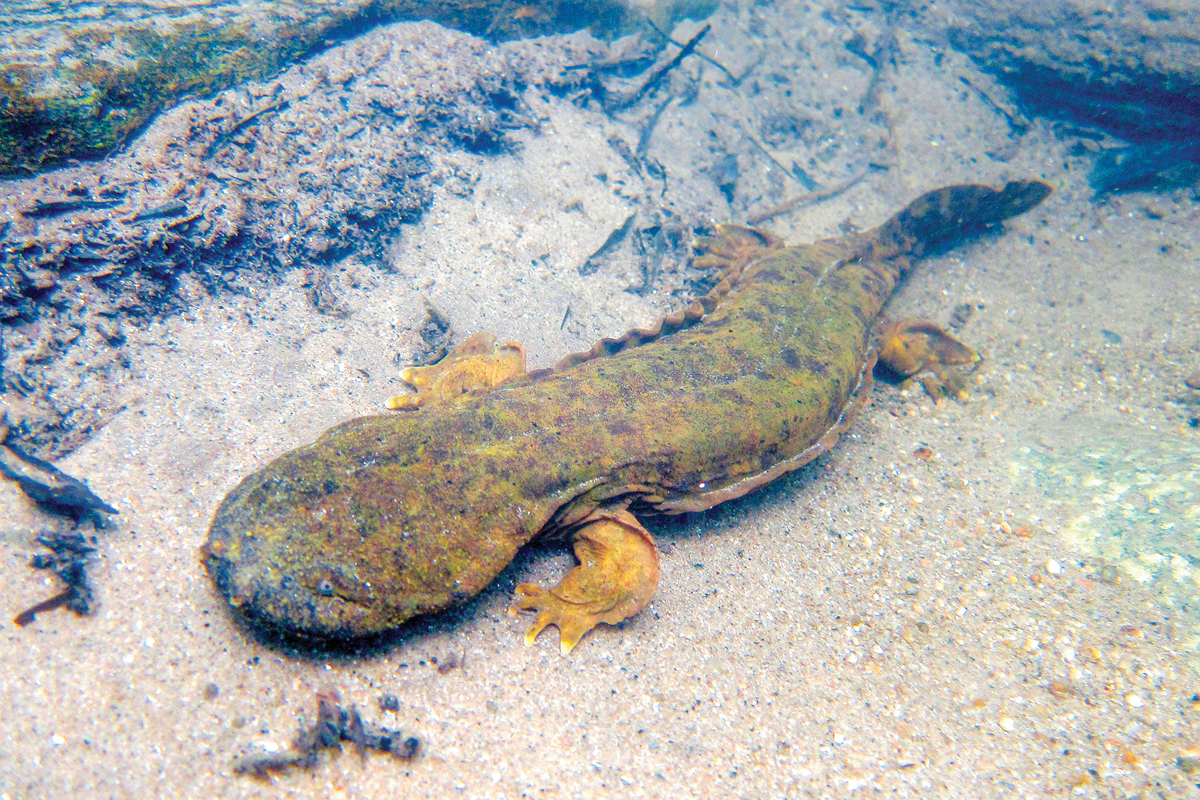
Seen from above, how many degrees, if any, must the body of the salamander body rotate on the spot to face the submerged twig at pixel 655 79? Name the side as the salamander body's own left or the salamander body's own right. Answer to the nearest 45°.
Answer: approximately 135° to the salamander body's own right

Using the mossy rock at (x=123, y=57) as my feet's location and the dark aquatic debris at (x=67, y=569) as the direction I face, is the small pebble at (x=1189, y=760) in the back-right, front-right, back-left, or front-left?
front-left

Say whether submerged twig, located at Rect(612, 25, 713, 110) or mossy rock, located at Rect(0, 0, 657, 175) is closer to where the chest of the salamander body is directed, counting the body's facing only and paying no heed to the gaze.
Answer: the mossy rock

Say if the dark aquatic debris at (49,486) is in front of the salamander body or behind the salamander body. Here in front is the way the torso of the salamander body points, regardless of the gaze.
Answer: in front

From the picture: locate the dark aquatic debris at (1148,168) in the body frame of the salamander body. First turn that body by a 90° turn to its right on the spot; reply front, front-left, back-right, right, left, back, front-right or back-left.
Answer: right

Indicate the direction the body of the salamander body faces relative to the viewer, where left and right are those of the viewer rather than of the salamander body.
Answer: facing the viewer and to the left of the viewer

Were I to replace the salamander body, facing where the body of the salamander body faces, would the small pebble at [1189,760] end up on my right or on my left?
on my left

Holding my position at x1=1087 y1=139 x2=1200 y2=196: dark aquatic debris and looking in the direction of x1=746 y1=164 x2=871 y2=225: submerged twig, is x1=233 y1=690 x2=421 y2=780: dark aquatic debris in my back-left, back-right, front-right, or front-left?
front-left

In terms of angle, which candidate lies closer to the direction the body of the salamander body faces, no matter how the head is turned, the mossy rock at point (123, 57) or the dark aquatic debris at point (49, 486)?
the dark aquatic debris

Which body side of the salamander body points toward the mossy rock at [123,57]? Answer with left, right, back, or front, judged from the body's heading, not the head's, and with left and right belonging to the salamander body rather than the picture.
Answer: right

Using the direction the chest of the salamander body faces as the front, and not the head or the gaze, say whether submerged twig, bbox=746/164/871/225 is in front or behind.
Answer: behind

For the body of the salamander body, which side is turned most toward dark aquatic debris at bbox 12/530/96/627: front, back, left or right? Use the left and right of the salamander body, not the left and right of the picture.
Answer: front
